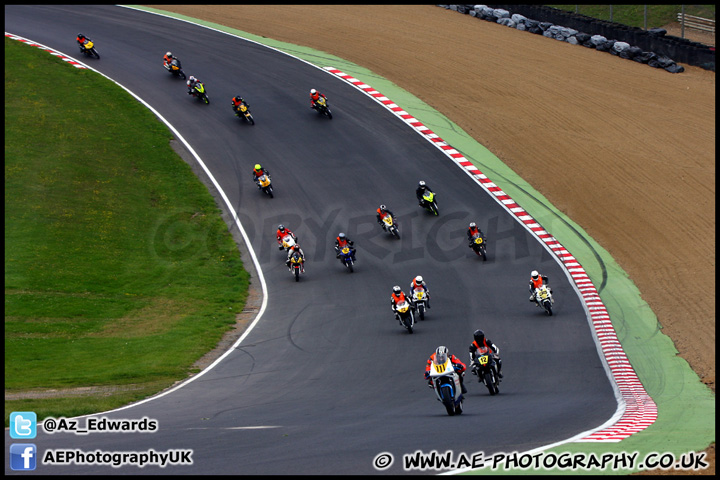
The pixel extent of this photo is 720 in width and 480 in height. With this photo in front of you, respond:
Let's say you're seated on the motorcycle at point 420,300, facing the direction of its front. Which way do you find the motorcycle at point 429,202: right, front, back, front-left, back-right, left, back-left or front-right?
back

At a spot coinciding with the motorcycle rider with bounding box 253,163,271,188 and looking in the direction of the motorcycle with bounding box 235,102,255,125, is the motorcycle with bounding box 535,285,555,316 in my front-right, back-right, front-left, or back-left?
back-right

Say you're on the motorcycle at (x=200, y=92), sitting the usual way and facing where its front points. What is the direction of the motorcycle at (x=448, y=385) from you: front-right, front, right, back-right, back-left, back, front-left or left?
front-right

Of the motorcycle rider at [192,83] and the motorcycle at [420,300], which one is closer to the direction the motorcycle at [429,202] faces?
the motorcycle

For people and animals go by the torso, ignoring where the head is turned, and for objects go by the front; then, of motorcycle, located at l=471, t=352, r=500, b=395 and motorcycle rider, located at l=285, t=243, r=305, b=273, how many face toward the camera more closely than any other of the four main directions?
2

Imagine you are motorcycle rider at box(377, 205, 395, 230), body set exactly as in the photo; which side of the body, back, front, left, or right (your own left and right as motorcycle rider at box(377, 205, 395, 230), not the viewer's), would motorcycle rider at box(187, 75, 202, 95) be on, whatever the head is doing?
back

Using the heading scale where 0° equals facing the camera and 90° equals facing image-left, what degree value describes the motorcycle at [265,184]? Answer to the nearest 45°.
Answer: approximately 315°

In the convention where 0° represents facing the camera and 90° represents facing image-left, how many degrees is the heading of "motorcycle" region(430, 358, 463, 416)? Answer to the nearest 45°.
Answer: approximately 0°

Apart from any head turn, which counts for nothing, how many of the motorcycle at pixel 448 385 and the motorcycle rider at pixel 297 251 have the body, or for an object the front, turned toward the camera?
2

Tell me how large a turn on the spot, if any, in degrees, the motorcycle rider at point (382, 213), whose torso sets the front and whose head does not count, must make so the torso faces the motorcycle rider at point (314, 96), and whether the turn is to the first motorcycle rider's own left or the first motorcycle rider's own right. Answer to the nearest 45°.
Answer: approximately 135° to the first motorcycle rider's own left
